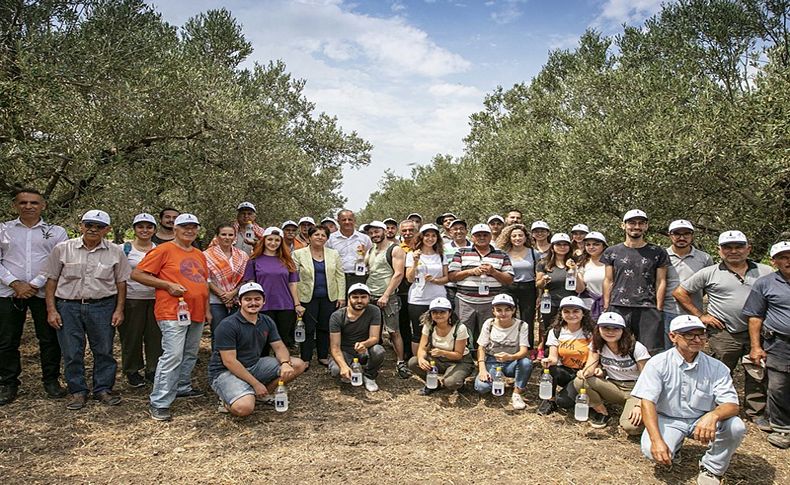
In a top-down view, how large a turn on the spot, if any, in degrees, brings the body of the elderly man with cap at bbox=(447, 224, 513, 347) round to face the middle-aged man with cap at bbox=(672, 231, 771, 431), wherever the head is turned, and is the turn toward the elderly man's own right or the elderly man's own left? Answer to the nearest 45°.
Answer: approximately 90° to the elderly man's own left

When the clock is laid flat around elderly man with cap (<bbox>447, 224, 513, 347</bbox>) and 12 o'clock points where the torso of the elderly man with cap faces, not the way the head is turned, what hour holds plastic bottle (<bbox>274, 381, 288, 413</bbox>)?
The plastic bottle is roughly at 2 o'clock from the elderly man with cap.

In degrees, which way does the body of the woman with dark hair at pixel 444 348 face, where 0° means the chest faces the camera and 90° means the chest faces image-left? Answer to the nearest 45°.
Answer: approximately 0°

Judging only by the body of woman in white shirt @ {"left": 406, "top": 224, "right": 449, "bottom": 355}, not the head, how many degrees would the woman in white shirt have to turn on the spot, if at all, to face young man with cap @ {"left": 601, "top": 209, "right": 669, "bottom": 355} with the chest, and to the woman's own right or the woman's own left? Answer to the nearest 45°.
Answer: approximately 45° to the woman's own left

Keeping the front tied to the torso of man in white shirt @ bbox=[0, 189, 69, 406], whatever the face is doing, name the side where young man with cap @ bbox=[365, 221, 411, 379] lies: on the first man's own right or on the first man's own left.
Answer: on the first man's own left

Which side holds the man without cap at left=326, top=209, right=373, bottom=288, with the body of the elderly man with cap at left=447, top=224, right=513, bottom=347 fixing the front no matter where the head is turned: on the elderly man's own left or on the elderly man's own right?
on the elderly man's own right

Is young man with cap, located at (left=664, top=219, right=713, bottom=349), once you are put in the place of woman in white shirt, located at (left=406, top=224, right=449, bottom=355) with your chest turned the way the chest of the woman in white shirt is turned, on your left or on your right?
on your left

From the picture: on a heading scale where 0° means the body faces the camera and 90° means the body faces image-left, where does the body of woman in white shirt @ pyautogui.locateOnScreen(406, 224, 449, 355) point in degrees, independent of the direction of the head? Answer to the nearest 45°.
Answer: approximately 0°

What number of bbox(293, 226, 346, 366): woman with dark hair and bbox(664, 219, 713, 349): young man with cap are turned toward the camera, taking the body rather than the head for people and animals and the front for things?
2

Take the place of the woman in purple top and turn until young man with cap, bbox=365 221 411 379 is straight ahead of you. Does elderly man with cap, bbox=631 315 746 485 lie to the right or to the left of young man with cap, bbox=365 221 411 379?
right

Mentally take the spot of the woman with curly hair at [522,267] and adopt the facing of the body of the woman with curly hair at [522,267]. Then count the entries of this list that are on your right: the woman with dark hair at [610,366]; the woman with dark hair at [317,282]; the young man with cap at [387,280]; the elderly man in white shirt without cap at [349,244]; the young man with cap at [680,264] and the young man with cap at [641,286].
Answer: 3

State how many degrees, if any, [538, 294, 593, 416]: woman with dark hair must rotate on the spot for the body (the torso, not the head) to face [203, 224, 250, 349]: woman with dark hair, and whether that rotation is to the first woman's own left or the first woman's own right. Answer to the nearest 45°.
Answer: approximately 45° to the first woman's own right
